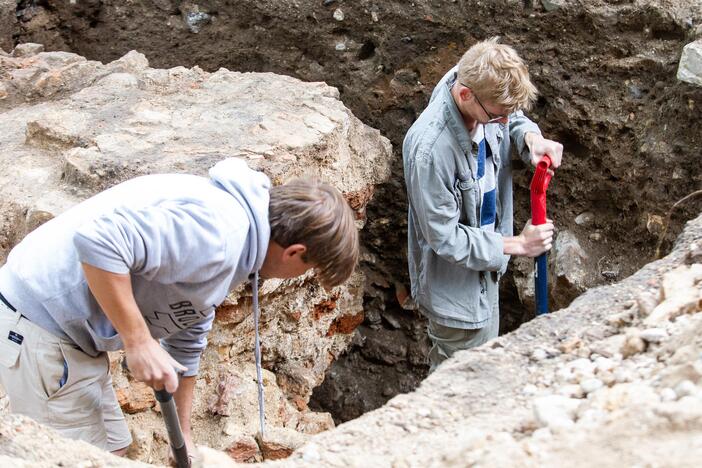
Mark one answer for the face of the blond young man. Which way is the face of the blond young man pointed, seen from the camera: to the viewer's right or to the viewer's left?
to the viewer's right

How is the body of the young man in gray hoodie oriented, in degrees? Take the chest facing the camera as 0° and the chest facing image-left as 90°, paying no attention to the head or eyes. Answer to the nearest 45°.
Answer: approximately 270°

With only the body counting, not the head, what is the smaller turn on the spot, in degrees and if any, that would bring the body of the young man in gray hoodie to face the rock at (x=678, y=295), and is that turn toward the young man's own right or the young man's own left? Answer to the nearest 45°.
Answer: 0° — they already face it

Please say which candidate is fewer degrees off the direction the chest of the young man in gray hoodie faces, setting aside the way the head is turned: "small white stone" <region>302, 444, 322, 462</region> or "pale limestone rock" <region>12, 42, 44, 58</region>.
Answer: the small white stone
